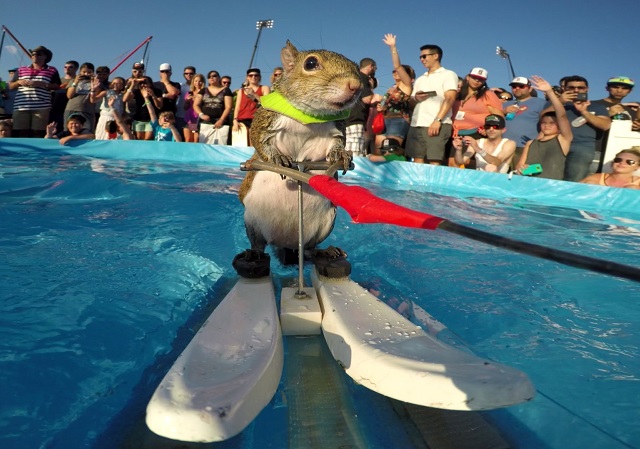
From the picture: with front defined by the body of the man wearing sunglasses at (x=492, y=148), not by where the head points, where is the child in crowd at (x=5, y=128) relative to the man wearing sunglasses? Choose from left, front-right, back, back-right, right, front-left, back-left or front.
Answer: front-right

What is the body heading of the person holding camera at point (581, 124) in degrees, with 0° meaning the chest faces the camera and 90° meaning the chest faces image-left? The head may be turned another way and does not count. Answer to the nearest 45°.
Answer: approximately 45°

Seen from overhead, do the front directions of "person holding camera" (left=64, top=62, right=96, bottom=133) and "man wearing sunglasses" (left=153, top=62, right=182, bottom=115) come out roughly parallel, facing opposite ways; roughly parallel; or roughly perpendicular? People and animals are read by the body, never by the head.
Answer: roughly parallel

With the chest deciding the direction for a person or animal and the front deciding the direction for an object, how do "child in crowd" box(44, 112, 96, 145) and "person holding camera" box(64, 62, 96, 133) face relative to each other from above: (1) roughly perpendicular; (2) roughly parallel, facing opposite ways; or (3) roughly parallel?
roughly parallel

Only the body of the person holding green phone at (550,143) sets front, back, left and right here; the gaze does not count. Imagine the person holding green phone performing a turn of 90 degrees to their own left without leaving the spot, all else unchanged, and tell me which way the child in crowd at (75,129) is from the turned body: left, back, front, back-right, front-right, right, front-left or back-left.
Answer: back-right

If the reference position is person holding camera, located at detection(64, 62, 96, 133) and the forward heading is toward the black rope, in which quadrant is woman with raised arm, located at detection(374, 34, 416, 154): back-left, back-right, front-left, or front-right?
front-left

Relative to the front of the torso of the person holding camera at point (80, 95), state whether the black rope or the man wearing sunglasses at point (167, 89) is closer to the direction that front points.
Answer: the black rope

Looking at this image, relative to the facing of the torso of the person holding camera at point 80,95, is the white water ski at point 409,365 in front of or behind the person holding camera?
in front

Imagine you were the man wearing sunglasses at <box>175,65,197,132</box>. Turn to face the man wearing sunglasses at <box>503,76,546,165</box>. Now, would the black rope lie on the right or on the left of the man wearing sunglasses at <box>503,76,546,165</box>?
right

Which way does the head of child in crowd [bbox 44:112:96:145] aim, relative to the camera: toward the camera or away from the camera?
toward the camera

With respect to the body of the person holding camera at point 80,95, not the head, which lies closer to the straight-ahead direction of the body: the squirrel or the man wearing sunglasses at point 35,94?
the squirrel

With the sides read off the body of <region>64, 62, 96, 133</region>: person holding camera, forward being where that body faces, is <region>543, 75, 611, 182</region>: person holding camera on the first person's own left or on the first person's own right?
on the first person's own left

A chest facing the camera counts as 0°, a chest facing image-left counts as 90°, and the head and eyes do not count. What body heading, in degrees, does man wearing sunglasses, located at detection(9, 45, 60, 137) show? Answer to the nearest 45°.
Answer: approximately 0°
